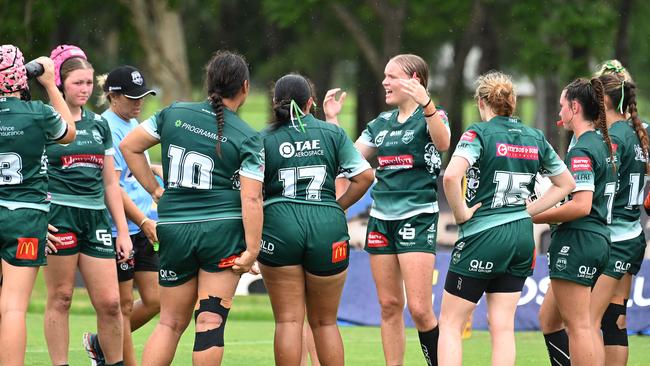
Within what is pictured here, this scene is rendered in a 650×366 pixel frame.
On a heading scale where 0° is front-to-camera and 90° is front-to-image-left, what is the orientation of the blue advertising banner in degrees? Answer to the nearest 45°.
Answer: approximately 0°
